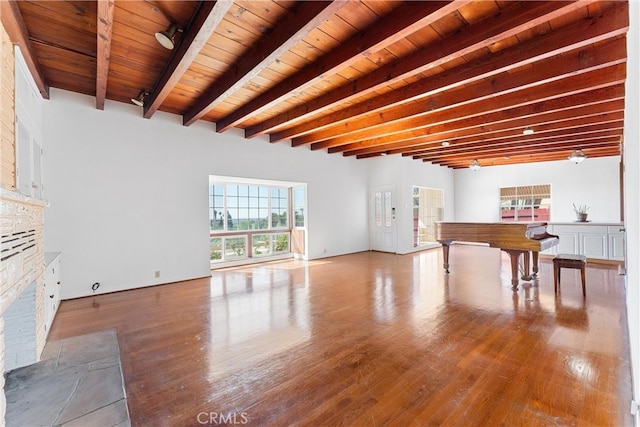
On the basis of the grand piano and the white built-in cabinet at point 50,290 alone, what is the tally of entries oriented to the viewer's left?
0

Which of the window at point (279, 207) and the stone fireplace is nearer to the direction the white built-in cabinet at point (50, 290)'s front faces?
the window

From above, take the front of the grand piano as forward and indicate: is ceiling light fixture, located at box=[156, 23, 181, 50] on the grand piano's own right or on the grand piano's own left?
on the grand piano's own right

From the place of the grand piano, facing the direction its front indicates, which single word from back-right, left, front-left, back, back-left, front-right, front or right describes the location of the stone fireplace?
right

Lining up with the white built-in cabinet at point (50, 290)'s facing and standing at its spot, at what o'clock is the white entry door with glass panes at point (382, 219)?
The white entry door with glass panes is roughly at 12 o'clock from the white built-in cabinet.

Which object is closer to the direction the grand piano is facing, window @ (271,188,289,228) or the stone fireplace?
the stone fireplace

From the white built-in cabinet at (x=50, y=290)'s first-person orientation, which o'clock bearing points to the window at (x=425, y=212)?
The window is roughly at 12 o'clock from the white built-in cabinet.

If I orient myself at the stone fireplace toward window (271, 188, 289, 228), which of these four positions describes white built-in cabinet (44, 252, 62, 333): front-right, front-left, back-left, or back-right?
front-left

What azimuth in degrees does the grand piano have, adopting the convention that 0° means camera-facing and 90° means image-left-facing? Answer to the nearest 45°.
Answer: approximately 315°

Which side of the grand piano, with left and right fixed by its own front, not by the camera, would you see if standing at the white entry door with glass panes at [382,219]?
back

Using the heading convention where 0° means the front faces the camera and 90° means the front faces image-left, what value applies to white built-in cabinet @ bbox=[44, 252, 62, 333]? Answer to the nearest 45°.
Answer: approximately 270°

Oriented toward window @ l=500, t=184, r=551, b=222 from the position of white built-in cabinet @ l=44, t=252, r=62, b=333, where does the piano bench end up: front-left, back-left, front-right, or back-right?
front-right

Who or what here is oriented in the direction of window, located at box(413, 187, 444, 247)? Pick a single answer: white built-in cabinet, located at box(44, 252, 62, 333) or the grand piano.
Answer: the white built-in cabinet
